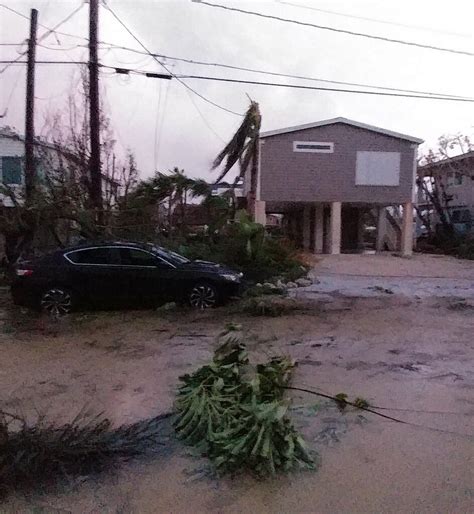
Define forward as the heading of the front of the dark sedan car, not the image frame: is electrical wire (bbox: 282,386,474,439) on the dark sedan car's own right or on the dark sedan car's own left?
on the dark sedan car's own right

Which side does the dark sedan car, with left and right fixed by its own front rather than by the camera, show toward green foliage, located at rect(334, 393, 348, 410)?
right

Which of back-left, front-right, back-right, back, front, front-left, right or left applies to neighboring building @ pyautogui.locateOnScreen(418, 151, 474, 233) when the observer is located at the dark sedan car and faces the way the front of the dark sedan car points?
front-left

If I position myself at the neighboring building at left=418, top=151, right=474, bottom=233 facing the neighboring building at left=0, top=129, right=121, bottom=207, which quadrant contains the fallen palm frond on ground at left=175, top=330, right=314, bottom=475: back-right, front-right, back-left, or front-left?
front-left

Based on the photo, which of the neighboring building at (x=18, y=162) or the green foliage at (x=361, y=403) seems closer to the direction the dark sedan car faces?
the green foliage

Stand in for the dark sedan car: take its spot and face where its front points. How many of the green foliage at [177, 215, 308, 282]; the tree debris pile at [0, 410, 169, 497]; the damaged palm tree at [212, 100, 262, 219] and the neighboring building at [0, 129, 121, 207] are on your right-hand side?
1

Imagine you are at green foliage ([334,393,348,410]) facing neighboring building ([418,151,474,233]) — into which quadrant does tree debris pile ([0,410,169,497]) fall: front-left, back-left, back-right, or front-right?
back-left

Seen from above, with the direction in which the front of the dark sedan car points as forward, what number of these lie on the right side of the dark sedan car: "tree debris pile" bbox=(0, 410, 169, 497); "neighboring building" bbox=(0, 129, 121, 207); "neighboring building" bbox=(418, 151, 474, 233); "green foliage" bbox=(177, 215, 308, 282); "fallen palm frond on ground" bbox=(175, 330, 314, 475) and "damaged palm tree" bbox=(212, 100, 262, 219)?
2

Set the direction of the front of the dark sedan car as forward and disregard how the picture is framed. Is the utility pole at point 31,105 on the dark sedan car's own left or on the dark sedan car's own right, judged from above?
on the dark sedan car's own left

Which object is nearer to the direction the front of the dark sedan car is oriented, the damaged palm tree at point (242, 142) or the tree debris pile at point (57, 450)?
the damaged palm tree

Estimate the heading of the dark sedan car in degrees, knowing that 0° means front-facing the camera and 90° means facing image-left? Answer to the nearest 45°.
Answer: approximately 270°
